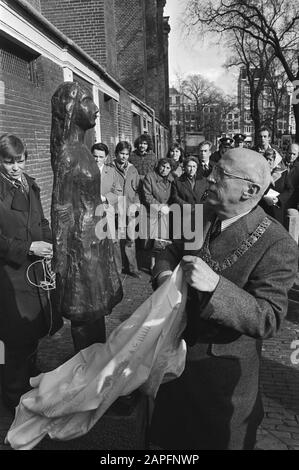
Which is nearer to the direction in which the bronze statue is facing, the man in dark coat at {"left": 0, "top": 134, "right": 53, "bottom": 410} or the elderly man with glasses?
the elderly man with glasses

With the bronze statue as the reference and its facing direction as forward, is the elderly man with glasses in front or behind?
in front

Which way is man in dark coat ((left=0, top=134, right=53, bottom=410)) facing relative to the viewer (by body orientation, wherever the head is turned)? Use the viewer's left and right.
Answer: facing the viewer and to the right of the viewer

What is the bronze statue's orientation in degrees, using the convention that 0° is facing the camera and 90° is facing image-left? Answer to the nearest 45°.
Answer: approximately 270°

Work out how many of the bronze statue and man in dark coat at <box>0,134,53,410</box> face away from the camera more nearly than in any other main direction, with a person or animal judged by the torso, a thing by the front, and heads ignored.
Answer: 0

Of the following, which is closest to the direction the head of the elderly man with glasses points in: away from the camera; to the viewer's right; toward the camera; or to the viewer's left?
to the viewer's left

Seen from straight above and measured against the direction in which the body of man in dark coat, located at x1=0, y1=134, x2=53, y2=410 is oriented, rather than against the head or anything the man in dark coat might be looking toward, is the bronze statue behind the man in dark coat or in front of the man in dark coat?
in front
